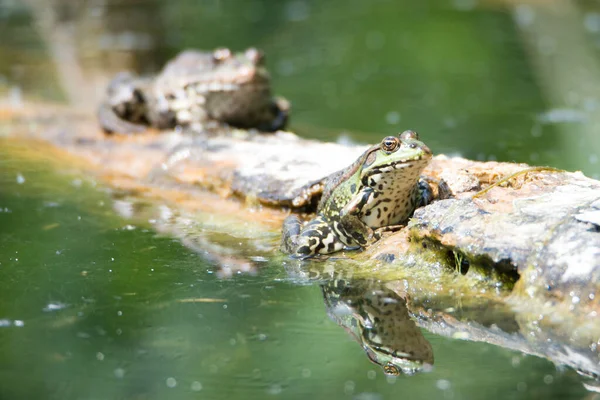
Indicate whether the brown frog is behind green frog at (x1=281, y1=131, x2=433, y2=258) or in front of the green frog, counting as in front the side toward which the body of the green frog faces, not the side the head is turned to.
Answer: behind

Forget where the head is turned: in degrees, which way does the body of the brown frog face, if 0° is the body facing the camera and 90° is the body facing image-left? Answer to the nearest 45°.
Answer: approximately 315°
